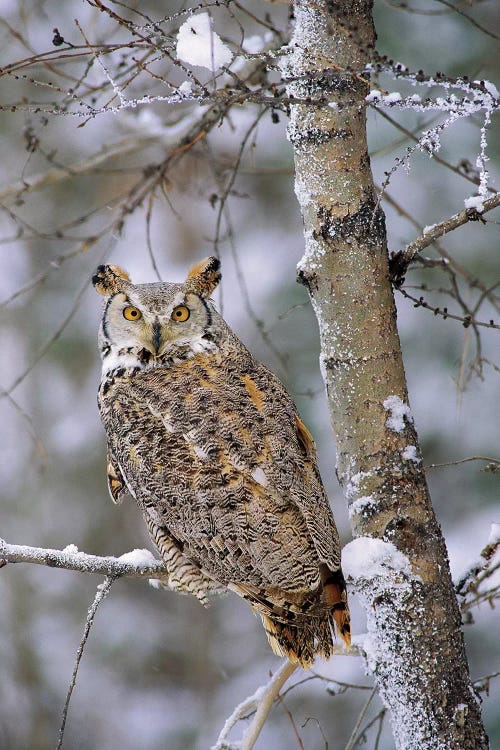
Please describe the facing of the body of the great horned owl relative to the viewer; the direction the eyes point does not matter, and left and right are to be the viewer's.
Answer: facing away from the viewer and to the left of the viewer

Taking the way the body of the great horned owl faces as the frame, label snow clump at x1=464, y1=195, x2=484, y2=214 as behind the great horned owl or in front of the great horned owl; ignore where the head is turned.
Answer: behind

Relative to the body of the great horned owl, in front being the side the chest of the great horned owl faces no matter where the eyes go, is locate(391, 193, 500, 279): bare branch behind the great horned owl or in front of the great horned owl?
behind
